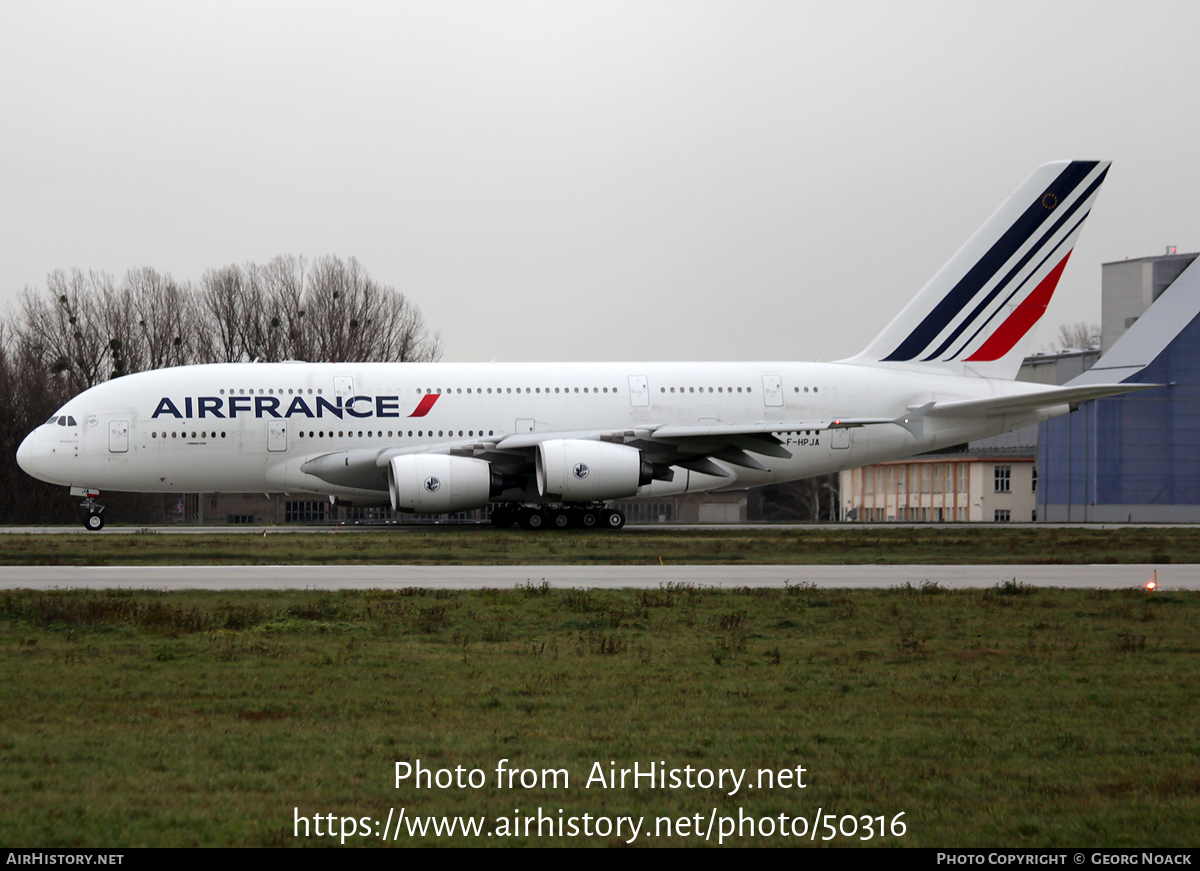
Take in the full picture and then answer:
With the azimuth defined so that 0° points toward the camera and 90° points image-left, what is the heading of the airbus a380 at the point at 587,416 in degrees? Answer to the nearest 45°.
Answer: approximately 90°
